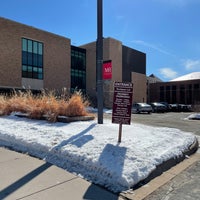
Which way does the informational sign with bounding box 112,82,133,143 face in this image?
toward the camera

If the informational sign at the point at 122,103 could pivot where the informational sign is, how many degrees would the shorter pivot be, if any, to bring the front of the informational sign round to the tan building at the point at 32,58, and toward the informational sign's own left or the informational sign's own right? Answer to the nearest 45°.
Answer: approximately 135° to the informational sign's own right

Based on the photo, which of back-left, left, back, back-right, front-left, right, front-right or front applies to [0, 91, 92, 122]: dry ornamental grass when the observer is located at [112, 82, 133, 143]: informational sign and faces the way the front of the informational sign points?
back-right

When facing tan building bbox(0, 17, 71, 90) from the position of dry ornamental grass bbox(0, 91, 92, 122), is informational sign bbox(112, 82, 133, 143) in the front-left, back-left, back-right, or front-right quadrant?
back-right
